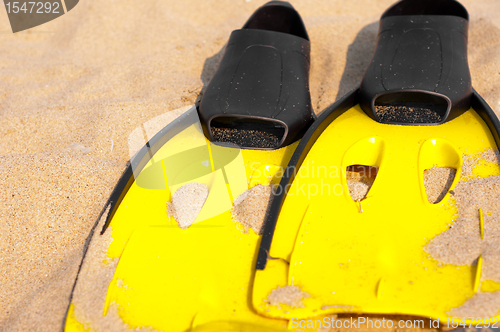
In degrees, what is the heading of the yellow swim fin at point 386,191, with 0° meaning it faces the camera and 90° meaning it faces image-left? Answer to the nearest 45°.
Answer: approximately 0°
